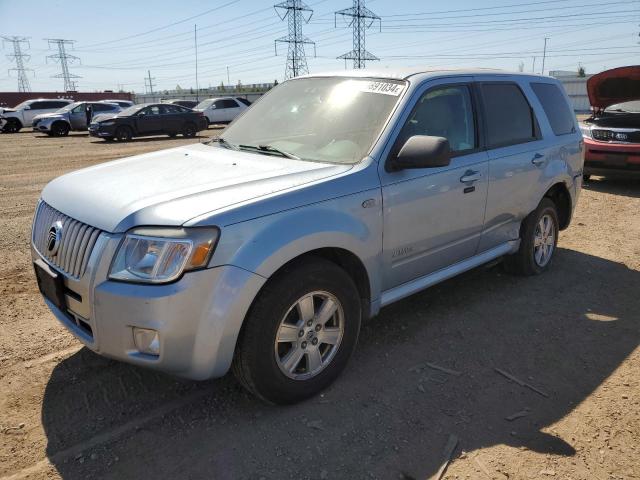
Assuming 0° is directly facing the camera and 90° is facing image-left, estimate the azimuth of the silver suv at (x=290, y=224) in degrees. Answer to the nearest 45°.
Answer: approximately 45°

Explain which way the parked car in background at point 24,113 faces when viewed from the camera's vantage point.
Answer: facing the viewer and to the left of the viewer

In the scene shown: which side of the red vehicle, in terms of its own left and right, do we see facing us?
front

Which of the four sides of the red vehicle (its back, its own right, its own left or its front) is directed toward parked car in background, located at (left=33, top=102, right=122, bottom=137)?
right

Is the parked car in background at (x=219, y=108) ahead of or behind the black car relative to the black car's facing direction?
behind

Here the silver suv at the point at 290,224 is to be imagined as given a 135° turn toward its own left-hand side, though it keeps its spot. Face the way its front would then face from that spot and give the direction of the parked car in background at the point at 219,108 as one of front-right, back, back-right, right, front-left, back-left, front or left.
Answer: left

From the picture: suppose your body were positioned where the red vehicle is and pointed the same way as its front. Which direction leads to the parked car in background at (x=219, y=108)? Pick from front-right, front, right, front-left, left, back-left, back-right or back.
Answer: back-right

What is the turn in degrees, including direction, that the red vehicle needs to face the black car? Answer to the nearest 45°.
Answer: approximately 90° to its right

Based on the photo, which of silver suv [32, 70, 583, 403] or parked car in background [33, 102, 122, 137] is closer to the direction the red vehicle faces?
the silver suv
